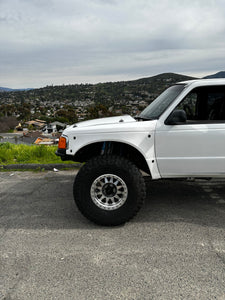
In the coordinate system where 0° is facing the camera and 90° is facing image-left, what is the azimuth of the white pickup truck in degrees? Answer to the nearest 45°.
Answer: approximately 90°

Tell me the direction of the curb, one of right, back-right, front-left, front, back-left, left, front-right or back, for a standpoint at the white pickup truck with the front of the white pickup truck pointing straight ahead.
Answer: front-right
